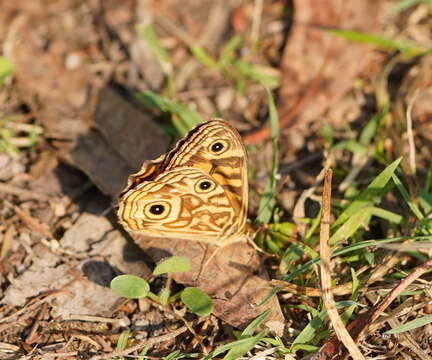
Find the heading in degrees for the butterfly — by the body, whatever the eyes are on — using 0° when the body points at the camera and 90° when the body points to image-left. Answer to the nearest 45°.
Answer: approximately 270°

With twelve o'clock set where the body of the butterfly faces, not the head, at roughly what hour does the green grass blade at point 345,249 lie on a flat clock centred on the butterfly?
The green grass blade is roughly at 12 o'clock from the butterfly.

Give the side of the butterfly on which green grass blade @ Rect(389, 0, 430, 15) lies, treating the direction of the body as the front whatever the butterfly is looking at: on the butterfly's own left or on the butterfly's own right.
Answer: on the butterfly's own left

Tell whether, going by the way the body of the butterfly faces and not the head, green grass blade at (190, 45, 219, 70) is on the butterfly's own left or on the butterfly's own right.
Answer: on the butterfly's own left

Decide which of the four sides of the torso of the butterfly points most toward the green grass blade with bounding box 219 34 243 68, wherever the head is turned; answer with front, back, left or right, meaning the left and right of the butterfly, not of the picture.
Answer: left

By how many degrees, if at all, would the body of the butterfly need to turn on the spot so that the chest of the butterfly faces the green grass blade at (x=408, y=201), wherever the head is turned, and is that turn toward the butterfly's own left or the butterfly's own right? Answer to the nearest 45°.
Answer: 0° — it already faces it

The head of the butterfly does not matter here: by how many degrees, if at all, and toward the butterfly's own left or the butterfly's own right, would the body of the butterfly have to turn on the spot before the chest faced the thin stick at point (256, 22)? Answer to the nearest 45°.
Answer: approximately 90° to the butterfly's own left

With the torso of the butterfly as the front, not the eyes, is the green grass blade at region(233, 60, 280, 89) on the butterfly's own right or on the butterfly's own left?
on the butterfly's own left
